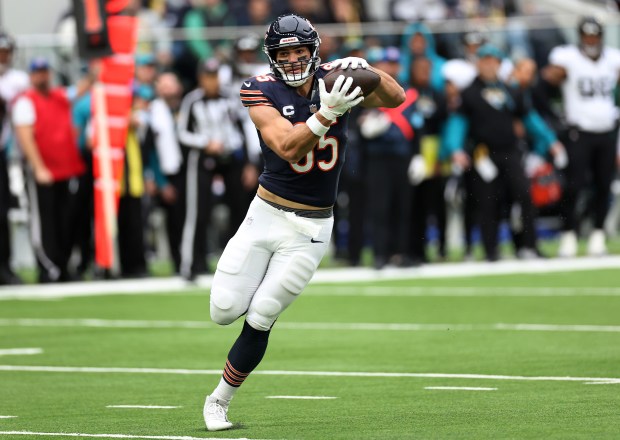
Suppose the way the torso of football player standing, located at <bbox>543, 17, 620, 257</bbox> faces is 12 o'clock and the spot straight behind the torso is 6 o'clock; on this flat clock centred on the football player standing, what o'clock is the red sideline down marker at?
The red sideline down marker is roughly at 2 o'clock from the football player standing.

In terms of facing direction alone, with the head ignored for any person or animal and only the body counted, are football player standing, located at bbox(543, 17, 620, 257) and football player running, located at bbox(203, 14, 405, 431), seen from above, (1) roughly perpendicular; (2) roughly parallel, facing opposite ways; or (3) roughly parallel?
roughly parallel

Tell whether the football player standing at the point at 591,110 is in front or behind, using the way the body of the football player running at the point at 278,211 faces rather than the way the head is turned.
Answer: behind

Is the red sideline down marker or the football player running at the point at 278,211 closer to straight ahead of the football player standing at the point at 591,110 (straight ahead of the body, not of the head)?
the football player running

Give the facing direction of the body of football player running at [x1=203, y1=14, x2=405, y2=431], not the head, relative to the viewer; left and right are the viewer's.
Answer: facing the viewer

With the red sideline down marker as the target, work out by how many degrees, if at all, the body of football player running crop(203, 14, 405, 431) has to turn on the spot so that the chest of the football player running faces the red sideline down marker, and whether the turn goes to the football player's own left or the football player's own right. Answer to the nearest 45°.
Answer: approximately 180°

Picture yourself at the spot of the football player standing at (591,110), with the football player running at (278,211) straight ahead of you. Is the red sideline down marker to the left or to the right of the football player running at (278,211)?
right

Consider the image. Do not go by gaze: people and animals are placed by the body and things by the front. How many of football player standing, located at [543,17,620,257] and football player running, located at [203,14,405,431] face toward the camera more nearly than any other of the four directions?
2

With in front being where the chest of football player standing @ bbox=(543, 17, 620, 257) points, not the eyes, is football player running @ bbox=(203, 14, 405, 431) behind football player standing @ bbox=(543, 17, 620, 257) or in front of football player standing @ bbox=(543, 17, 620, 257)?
in front
